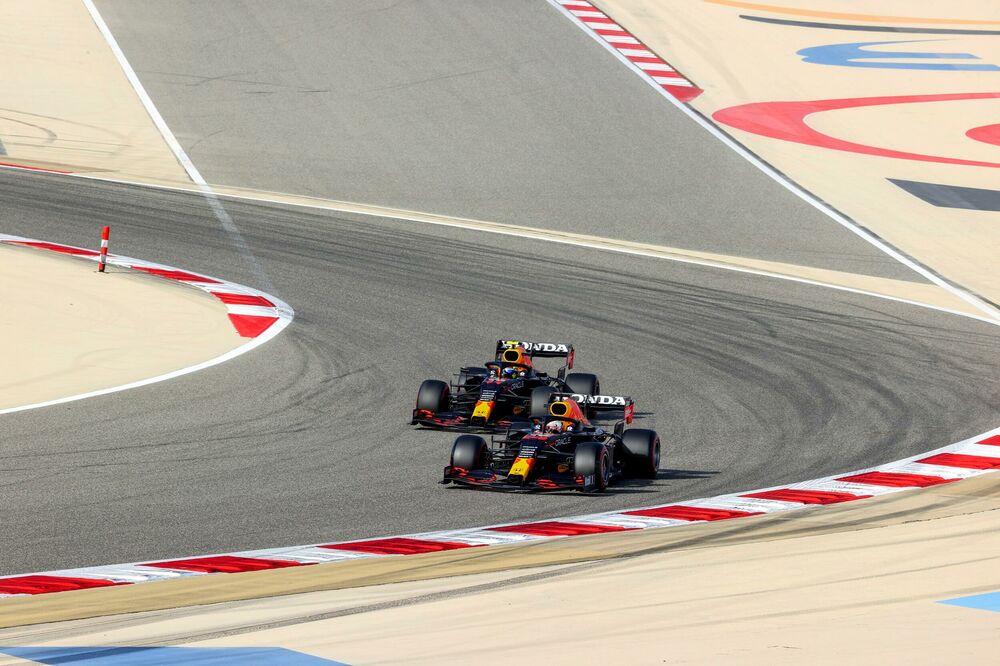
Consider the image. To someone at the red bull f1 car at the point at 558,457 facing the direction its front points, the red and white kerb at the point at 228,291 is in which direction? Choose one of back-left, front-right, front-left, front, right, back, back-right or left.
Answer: right

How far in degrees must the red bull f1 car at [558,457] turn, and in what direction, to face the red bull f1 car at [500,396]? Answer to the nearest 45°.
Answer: approximately 135° to its right

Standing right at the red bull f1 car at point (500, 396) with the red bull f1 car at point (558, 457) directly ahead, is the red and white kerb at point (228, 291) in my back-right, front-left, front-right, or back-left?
back-right

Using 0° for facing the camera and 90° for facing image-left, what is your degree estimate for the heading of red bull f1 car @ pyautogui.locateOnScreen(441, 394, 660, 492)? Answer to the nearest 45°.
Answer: approximately 45°

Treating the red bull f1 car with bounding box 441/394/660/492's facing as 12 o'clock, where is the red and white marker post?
The red and white marker post is roughly at 3 o'clock from the red bull f1 car.

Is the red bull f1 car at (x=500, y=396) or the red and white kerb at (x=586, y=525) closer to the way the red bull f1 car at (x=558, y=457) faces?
the red and white kerb
